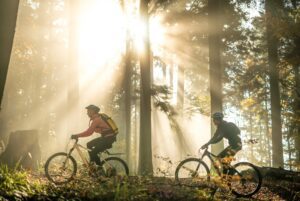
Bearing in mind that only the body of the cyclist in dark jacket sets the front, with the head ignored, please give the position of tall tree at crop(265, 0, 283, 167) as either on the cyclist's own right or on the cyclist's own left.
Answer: on the cyclist's own right

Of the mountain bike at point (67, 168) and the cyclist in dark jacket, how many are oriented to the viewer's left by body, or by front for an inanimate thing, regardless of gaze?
2

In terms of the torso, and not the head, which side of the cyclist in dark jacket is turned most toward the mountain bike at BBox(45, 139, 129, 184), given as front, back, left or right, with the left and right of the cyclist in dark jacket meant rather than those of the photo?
front

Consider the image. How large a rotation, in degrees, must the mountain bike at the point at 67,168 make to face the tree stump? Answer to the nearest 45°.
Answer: approximately 45° to its right

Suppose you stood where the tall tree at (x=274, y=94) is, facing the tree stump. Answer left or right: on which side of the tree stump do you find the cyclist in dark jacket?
left

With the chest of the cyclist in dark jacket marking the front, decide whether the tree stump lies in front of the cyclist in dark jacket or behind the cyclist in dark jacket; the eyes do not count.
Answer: in front

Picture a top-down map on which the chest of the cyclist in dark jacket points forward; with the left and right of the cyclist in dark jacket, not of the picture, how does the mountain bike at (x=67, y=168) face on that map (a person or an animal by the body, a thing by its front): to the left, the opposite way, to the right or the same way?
the same way

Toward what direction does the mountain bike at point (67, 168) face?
to the viewer's left

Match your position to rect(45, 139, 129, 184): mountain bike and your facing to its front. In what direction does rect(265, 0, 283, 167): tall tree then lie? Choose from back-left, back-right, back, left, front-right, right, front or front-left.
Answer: back-right

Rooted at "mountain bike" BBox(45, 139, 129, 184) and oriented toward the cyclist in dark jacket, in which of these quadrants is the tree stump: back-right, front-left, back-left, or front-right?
back-left

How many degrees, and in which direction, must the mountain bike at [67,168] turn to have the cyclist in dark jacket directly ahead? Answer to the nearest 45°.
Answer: approximately 180°

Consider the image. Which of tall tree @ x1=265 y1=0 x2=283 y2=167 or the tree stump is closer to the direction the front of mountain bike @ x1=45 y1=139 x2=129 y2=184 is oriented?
the tree stump

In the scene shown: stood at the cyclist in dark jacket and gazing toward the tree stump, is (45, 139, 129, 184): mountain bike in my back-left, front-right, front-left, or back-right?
front-left

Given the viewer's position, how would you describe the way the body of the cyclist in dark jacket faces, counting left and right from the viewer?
facing to the left of the viewer
